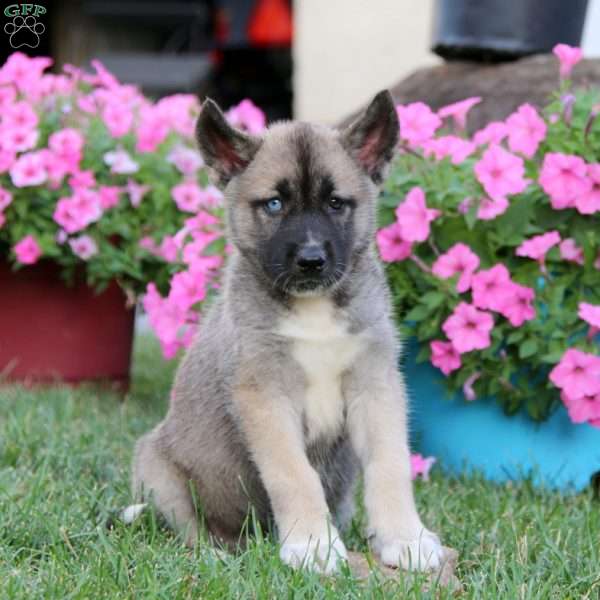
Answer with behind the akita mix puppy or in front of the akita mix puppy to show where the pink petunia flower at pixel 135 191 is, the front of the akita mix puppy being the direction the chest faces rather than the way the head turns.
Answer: behind

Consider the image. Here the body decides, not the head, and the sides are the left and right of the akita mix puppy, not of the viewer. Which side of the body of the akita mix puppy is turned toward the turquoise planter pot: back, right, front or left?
left

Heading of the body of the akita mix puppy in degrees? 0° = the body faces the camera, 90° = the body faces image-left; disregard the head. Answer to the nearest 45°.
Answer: approximately 315°

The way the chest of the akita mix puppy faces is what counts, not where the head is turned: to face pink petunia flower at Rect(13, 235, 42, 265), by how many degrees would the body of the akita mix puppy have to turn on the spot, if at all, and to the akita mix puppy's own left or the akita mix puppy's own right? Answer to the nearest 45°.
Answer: approximately 180°

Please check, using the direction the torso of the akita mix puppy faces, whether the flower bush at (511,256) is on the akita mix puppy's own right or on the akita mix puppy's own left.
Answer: on the akita mix puppy's own left

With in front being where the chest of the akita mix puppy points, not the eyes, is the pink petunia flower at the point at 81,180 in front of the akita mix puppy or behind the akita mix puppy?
behind

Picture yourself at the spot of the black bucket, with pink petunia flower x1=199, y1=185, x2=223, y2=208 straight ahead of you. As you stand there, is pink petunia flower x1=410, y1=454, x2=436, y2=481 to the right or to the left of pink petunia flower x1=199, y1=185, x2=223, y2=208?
left

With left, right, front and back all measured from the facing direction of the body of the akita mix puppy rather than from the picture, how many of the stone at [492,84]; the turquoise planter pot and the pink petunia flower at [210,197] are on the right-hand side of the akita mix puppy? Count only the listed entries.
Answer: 0

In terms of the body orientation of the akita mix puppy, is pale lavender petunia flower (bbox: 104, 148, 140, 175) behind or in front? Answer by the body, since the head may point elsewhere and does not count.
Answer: behind

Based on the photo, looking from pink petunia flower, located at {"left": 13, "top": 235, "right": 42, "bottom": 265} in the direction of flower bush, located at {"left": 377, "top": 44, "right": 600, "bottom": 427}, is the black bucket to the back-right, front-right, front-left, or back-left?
front-left
